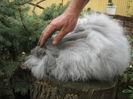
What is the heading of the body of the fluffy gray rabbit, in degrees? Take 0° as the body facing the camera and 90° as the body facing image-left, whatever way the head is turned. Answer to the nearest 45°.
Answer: approximately 90°
